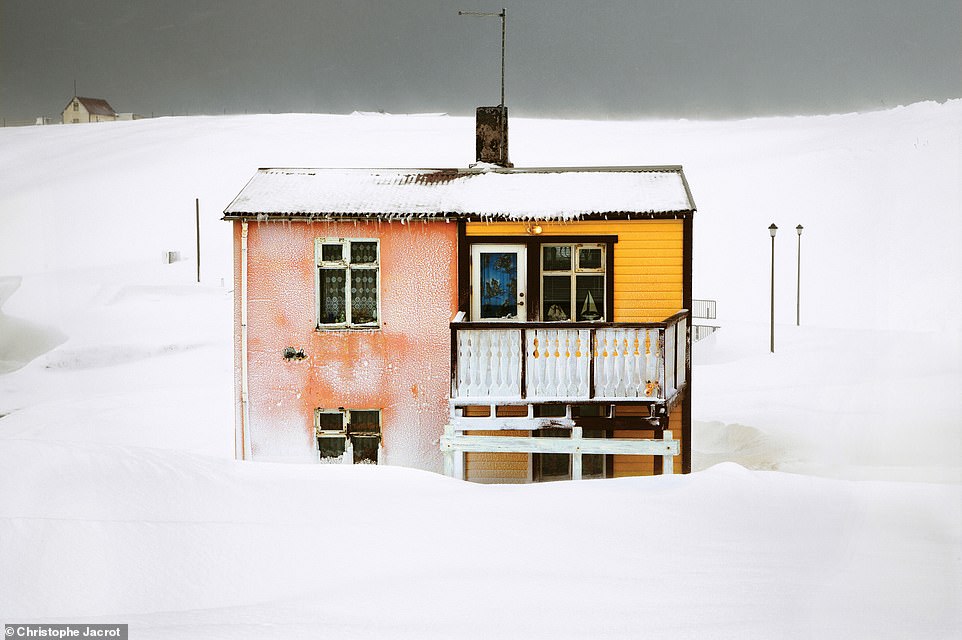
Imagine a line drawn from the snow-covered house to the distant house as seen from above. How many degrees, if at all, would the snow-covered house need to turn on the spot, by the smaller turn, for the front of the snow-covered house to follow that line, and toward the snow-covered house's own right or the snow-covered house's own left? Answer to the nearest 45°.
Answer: approximately 135° to the snow-covered house's own right

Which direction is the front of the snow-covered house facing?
toward the camera
